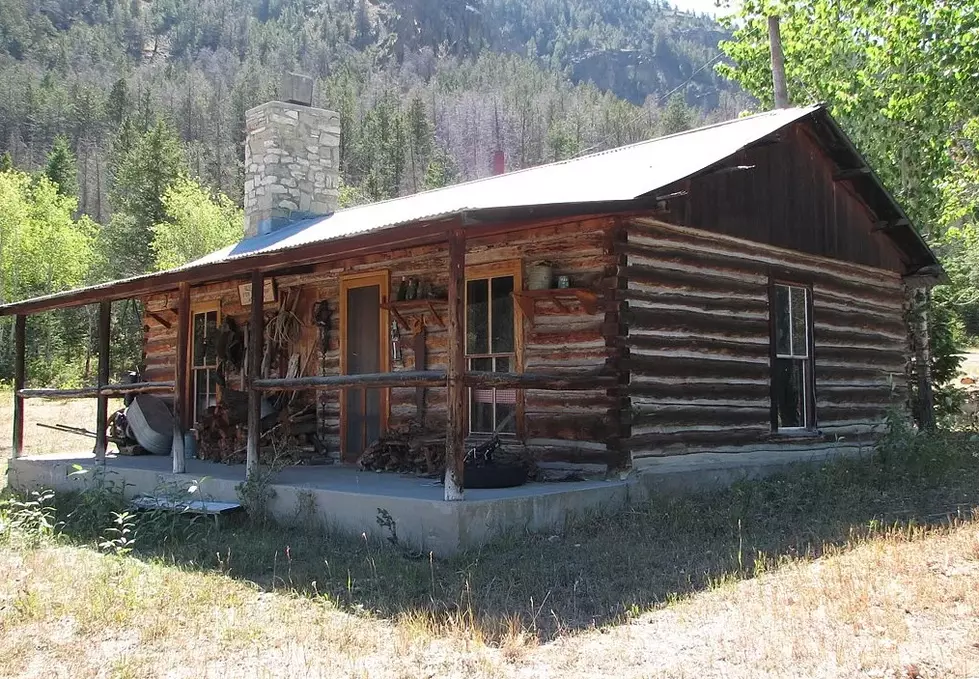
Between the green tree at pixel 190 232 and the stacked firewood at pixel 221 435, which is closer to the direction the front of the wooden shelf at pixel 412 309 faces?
the stacked firewood

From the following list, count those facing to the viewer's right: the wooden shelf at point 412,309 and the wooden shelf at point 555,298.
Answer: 0

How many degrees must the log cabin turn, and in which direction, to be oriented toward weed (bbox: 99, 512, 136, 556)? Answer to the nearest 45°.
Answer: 0° — it already faces it

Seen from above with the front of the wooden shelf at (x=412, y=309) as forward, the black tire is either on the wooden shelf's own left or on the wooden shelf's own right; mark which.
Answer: on the wooden shelf's own left

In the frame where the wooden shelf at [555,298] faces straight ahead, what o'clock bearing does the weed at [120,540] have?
The weed is roughly at 1 o'clock from the wooden shelf.

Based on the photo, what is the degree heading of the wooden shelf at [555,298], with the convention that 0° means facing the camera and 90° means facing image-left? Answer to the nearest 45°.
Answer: approximately 45°

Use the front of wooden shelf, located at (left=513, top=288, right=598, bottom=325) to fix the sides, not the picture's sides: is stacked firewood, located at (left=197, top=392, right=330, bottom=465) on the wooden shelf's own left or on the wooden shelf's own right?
on the wooden shelf's own right

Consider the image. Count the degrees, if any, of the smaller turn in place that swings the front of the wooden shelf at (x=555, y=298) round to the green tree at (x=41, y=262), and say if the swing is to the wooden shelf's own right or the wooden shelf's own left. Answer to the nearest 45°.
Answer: approximately 90° to the wooden shelf's own right

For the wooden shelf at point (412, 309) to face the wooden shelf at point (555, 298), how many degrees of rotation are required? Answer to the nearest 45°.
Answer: approximately 90° to its left

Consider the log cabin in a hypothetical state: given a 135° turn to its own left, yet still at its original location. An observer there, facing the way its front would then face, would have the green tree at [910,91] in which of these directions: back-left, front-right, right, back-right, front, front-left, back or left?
front-left
